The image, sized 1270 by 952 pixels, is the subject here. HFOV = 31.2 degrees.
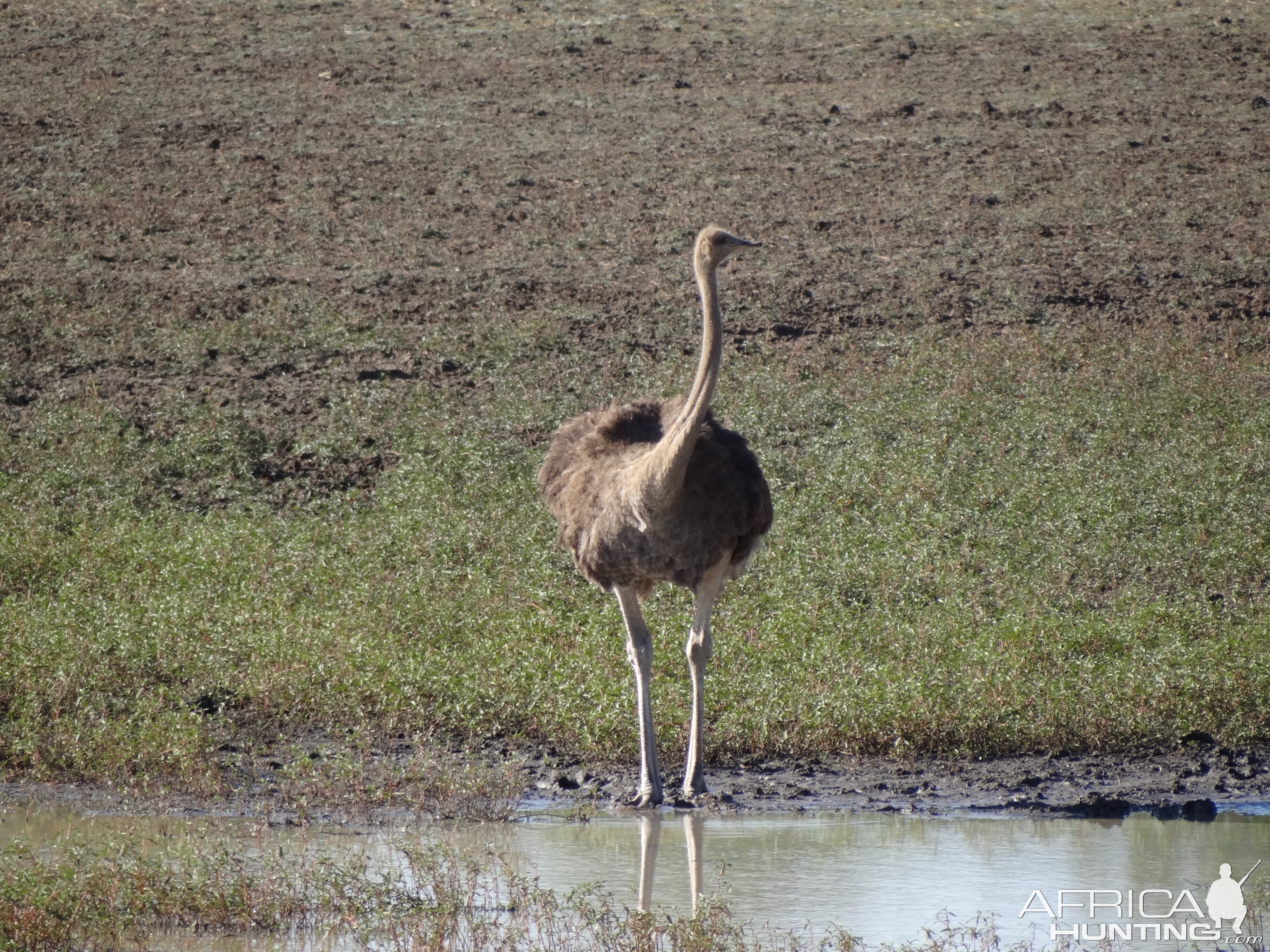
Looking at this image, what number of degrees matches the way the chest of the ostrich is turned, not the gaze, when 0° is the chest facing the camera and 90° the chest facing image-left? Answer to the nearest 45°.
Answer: approximately 0°
